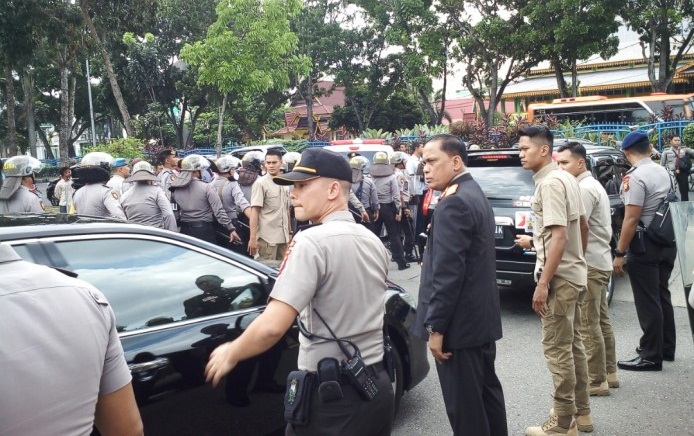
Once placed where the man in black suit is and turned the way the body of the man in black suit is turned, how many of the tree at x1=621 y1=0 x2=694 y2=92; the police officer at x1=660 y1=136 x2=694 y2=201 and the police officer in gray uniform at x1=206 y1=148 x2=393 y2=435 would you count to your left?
1

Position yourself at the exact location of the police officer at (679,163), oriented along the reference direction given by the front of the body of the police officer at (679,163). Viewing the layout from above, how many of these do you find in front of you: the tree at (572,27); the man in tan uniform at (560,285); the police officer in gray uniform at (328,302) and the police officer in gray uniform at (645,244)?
3

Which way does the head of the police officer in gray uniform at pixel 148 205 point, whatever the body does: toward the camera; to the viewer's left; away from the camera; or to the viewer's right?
away from the camera

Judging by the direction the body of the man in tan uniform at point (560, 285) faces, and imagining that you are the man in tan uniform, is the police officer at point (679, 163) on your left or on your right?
on your right

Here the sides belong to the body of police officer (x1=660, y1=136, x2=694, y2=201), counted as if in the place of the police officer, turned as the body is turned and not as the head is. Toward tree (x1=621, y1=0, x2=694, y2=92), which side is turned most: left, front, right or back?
back
